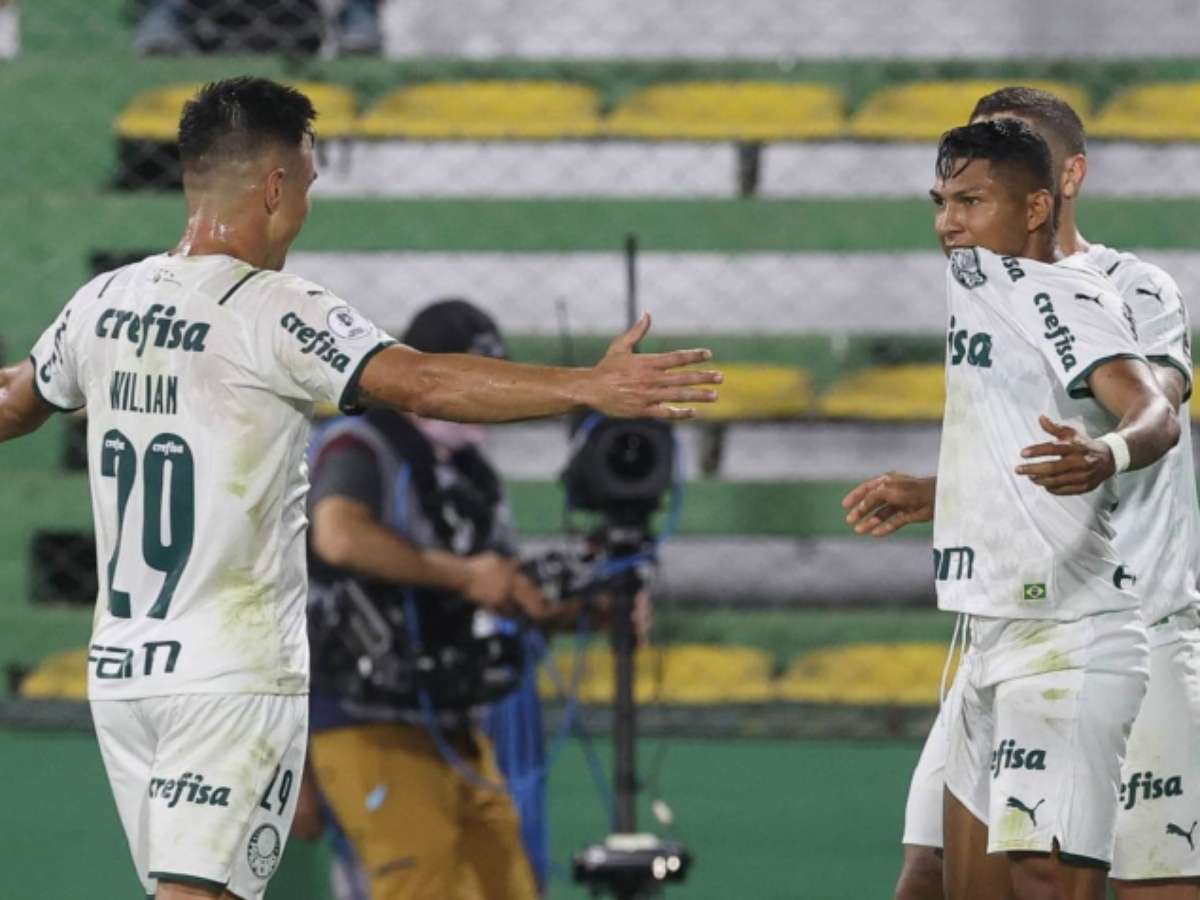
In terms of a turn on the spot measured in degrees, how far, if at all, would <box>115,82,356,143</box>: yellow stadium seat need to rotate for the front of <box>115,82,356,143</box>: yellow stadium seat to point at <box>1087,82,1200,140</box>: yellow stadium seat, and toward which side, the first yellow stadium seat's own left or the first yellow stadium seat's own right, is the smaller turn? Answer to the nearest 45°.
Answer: approximately 90° to the first yellow stadium seat's own left

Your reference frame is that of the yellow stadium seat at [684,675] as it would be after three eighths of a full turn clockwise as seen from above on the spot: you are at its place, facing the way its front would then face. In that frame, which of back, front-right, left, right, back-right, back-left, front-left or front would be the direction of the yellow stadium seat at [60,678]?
front-left

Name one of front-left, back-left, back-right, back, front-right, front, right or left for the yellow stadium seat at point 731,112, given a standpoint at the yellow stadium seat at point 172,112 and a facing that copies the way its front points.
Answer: left

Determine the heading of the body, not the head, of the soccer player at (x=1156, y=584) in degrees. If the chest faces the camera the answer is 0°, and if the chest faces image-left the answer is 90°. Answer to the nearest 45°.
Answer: approximately 45°

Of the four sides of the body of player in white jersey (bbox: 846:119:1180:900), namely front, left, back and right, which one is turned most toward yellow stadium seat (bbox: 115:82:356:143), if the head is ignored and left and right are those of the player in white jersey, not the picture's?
right

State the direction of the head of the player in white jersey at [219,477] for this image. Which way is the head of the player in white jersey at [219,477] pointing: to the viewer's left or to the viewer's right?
to the viewer's right

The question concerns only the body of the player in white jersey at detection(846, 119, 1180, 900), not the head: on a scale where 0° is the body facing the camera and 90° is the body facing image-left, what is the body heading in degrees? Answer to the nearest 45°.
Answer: approximately 45°

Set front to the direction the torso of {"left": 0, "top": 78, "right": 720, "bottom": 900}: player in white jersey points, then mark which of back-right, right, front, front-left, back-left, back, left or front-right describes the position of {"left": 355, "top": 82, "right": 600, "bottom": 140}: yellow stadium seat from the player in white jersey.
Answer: front-left

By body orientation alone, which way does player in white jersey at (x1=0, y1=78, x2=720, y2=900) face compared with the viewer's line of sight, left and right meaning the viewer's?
facing away from the viewer and to the right of the viewer

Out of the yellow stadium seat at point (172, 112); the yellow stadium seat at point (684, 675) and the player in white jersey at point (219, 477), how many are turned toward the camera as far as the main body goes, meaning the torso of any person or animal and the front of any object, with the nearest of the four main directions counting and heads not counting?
2

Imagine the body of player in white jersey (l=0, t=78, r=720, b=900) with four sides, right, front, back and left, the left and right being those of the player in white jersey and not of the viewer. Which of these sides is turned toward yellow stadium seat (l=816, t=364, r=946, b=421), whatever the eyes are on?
front

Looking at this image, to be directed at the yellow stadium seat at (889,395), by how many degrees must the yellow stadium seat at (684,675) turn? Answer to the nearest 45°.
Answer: approximately 135° to its left

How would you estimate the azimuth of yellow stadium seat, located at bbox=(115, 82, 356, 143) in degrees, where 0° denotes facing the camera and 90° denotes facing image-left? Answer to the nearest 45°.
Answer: approximately 0°
